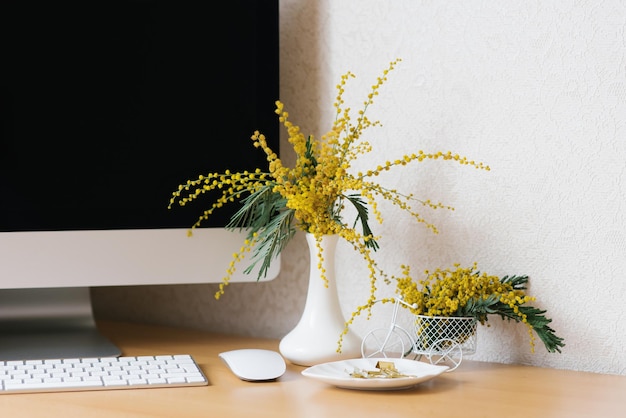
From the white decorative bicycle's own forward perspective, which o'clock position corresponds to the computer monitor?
The computer monitor is roughly at 12 o'clock from the white decorative bicycle.

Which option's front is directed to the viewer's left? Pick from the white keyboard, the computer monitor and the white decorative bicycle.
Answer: the white decorative bicycle

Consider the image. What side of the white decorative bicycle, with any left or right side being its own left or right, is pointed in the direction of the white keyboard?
front

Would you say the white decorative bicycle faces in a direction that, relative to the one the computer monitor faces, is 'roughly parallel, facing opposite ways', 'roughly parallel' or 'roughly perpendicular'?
roughly perpendicular

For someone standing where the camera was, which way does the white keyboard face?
facing the viewer

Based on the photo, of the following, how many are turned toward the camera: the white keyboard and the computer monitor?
2

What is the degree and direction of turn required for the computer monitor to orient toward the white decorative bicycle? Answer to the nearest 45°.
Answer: approximately 90° to its left

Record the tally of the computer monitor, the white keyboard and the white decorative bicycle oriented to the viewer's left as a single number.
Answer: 1

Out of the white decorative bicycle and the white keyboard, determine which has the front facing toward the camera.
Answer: the white keyboard

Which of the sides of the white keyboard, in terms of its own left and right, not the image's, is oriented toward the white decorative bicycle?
left

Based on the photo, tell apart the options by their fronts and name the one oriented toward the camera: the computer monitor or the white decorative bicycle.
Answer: the computer monitor

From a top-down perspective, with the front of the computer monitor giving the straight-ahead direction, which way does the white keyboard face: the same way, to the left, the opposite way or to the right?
the same way
